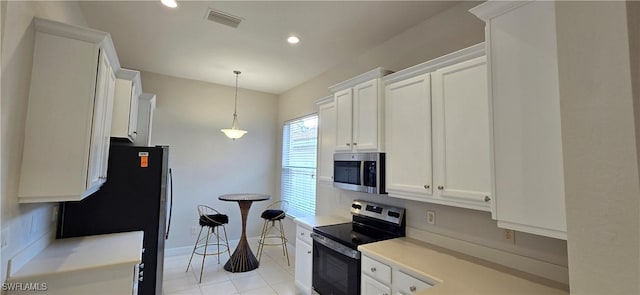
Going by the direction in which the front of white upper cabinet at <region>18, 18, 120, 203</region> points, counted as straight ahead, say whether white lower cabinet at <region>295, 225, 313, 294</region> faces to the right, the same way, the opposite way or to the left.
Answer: the opposite way

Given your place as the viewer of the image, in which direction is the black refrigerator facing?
facing to the right of the viewer

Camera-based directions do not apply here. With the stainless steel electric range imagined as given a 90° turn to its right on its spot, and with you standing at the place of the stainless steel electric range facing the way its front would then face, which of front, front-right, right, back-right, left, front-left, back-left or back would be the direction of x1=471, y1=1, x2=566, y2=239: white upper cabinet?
back

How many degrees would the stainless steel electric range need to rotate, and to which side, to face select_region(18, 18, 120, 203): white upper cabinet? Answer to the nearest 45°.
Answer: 0° — it already faces it

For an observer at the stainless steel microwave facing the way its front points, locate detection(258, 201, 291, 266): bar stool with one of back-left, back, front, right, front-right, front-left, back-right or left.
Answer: right

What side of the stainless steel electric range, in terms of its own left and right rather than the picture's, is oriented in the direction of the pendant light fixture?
right

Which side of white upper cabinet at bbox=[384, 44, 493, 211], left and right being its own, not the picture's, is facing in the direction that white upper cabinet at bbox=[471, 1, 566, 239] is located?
left
